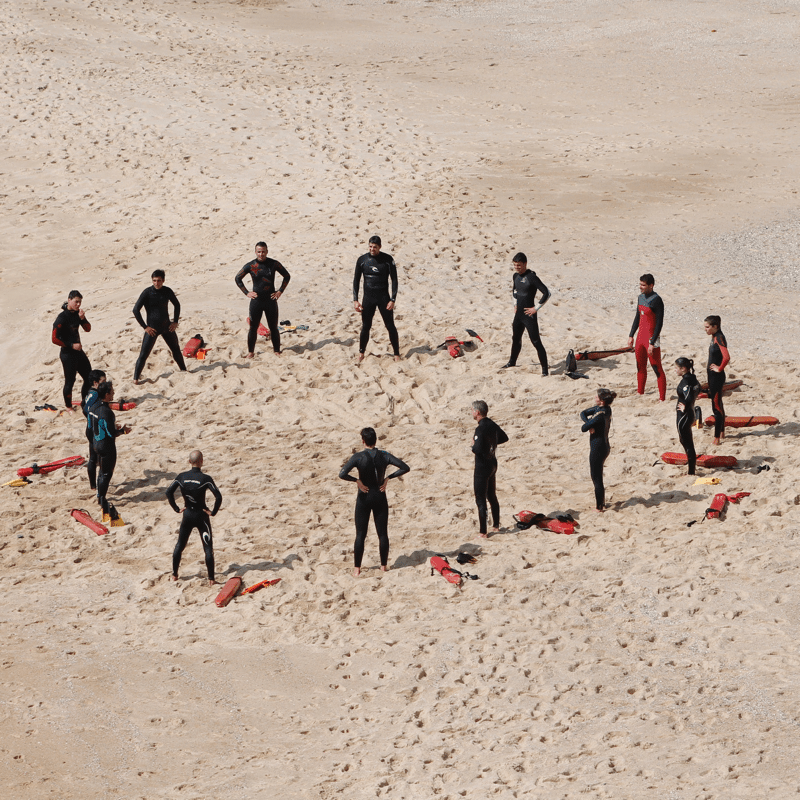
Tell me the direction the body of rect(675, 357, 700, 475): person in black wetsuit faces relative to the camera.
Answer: to the viewer's left

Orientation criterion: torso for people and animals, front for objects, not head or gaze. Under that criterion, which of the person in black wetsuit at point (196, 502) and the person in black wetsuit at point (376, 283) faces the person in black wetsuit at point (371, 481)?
the person in black wetsuit at point (376, 283)

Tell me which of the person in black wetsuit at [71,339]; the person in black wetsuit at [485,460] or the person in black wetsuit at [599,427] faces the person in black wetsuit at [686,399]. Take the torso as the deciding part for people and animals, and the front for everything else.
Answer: the person in black wetsuit at [71,339]

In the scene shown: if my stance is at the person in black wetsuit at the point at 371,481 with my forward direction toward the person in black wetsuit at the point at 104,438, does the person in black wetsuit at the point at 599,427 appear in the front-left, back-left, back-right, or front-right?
back-right

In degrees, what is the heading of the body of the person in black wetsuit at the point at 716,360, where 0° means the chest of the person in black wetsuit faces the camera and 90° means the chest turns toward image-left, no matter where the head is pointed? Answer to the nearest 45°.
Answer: approximately 90°

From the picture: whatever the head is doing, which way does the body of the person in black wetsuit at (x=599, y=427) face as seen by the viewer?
to the viewer's left

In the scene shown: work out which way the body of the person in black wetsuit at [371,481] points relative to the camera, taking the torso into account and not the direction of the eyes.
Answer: away from the camera

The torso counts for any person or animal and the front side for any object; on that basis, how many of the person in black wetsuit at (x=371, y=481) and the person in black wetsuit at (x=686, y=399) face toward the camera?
0

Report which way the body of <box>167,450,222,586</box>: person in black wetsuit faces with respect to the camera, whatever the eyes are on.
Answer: away from the camera

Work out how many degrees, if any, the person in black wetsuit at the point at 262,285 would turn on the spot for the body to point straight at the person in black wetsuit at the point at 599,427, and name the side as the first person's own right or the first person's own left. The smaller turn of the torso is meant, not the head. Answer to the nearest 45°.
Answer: approximately 45° to the first person's own left

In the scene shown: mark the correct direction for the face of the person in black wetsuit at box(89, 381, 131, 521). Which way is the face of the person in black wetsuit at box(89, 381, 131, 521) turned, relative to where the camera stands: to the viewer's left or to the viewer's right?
to the viewer's right

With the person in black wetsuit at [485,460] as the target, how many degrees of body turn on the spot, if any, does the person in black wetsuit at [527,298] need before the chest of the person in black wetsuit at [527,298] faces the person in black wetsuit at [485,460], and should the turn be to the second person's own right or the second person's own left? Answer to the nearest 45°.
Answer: approximately 45° to the second person's own left

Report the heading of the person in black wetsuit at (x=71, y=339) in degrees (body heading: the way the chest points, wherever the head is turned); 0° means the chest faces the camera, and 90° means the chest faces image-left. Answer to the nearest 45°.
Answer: approximately 315°

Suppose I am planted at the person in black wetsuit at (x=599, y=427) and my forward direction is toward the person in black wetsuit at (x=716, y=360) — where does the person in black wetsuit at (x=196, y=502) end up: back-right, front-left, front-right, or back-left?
back-left

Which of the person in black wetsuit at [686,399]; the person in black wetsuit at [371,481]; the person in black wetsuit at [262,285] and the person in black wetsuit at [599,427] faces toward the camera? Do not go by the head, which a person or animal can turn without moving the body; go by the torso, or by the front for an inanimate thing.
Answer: the person in black wetsuit at [262,285]

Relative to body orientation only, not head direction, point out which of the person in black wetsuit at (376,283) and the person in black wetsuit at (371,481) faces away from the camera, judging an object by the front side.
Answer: the person in black wetsuit at (371,481)
